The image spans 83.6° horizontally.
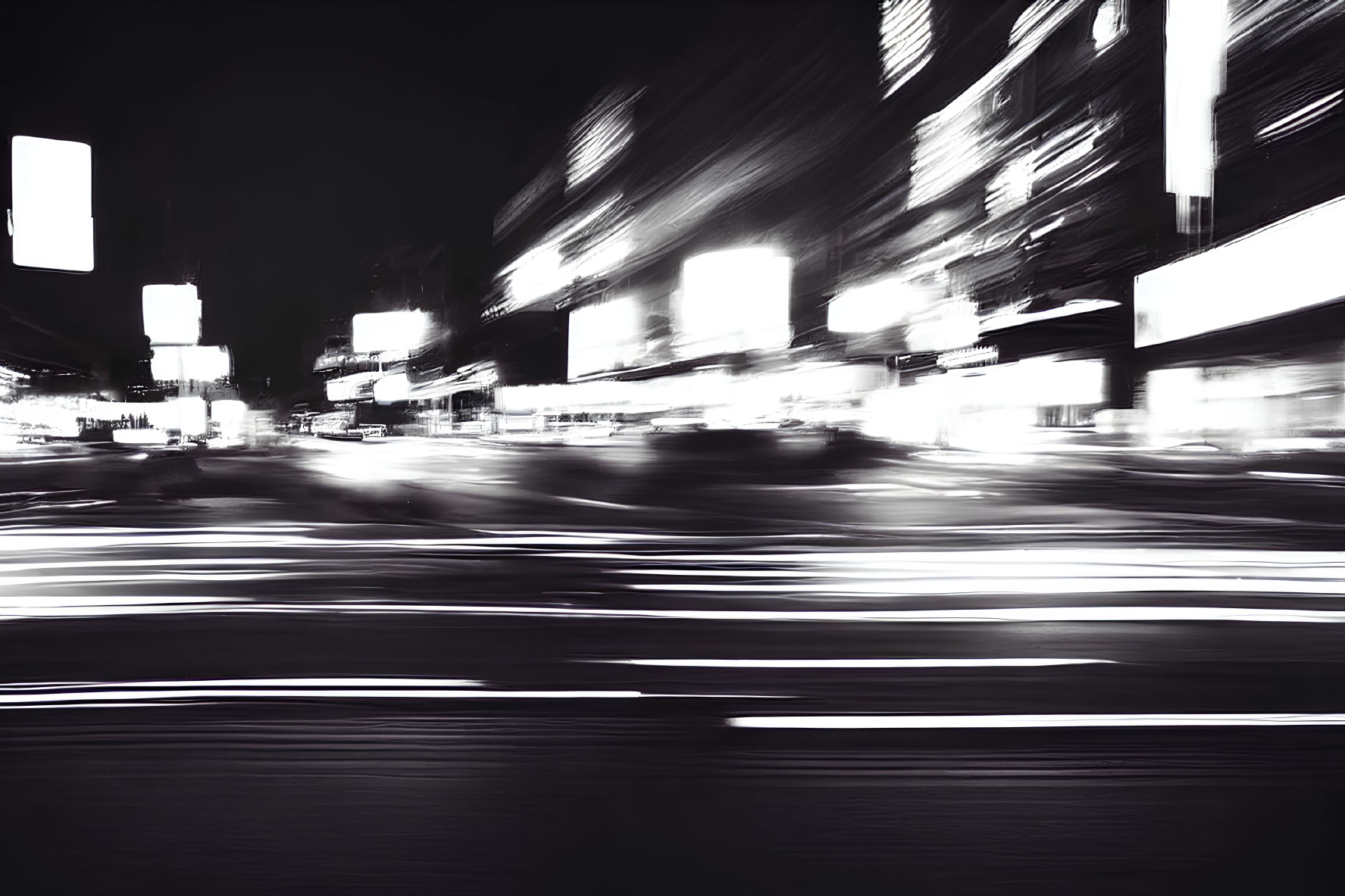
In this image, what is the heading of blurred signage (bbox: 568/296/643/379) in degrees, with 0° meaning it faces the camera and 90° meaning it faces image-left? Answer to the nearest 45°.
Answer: approximately 45°

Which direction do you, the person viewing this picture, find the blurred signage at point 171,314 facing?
facing the viewer

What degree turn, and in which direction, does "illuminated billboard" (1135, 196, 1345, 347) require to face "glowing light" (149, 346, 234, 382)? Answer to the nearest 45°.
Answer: approximately 45° to its right

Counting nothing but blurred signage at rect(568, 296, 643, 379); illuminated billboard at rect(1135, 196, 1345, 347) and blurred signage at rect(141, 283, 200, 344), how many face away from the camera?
0

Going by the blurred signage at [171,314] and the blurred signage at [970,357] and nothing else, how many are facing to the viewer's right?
0

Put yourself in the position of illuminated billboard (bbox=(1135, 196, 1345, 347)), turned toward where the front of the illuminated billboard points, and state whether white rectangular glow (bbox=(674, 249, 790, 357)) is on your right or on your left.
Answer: on your right

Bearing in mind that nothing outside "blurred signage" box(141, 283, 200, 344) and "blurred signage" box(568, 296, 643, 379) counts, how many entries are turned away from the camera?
0

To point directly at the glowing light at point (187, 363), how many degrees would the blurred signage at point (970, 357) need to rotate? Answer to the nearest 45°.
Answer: approximately 45° to its right

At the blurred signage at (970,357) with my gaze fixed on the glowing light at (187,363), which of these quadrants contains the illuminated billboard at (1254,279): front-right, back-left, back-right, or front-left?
back-left

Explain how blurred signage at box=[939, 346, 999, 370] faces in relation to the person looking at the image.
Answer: facing the viewer and to the left of the viewer

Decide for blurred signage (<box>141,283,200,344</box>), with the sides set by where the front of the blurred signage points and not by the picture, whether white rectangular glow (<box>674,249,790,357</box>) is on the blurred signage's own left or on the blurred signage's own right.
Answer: on the blurred signage's own left

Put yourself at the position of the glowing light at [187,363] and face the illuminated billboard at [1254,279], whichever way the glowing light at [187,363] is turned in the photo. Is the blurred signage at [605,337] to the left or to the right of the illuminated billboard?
left

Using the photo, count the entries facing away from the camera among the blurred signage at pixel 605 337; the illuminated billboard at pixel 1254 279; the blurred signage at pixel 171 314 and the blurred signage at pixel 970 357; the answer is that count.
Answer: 0
